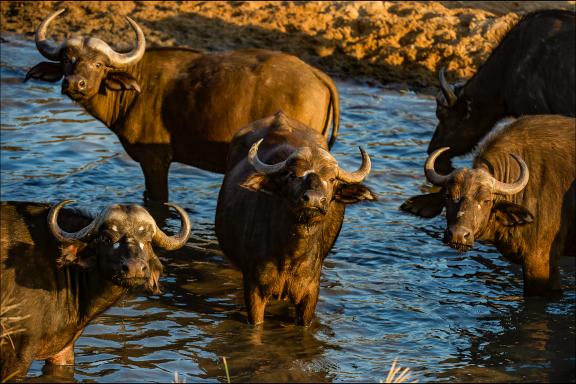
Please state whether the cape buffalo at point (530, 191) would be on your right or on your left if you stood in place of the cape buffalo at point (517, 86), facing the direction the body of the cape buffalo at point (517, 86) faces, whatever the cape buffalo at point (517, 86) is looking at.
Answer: on your left

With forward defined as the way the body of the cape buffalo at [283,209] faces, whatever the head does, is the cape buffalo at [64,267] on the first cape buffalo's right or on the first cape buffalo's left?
on the first cape buffalo's right

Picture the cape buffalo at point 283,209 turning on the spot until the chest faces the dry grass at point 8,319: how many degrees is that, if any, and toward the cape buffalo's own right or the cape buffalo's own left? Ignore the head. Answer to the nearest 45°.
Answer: approximately 45° to the cape buffalo's own right

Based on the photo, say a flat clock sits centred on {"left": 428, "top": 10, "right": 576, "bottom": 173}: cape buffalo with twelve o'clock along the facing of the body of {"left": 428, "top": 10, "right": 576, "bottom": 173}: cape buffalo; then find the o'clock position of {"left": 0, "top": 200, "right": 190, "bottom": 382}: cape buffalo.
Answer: {"left": 0, "top": 200, "right": 190, "bottom": 382}: cape buffalo is roughly at 10 o'clock from {"left": 428, "top": 10, "right": 576, "bottom": 173}: cape buffalo.

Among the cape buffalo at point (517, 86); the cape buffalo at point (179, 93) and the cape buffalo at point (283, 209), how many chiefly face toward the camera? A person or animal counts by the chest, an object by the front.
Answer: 1

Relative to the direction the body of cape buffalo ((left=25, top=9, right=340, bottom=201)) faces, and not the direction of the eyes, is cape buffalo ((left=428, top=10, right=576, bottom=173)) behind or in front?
behind

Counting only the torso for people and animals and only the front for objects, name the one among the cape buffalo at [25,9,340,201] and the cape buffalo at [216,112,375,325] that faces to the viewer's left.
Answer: the cape buffalo at [25,9,340,201]

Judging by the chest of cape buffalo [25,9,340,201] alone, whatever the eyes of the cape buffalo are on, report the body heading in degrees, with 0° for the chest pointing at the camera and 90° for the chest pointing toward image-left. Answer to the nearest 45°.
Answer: approximately 90°

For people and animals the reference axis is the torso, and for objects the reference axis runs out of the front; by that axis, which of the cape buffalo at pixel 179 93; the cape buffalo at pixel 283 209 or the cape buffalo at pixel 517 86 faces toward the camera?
the cape buffalo at pixel 283 209

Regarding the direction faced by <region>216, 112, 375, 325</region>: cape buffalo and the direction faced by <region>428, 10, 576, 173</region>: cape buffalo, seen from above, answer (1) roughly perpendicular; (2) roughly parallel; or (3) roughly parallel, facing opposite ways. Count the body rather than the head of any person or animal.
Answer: roughly perpendicular

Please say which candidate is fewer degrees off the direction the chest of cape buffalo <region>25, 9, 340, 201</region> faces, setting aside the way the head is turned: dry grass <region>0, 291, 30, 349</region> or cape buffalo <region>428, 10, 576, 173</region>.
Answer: the dry grass

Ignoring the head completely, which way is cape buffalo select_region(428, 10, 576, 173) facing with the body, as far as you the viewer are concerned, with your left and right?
facing to the left of the viewer

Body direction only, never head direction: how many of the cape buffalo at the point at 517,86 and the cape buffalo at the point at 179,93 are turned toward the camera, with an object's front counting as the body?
0
